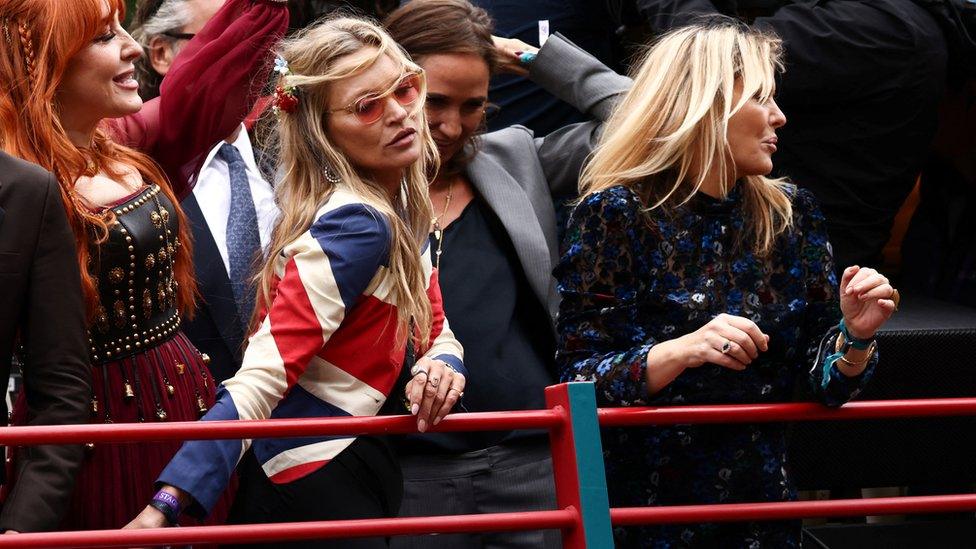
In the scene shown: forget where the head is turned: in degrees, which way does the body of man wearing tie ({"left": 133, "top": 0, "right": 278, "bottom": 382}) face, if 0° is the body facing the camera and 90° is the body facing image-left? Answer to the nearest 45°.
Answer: approximately 315°

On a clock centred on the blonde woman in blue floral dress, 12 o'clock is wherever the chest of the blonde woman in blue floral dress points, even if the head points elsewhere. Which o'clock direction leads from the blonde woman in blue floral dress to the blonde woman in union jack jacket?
The blonde woman in union jack jacket is roughly at 4 o'clock from the blonde woman in blue floral dress.

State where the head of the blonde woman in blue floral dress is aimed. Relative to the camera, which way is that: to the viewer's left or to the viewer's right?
to the viewer's right

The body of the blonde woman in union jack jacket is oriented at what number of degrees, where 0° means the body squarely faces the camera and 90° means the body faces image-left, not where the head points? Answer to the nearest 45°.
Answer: approximately 315°

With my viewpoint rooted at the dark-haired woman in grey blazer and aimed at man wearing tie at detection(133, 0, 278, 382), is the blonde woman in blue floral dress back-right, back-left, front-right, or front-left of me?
back-left

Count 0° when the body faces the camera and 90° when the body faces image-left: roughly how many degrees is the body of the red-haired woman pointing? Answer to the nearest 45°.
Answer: approximately 315°

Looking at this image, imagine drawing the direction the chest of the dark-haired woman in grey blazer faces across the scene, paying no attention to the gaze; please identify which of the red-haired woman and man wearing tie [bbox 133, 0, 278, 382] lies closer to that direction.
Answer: the red-haired woman

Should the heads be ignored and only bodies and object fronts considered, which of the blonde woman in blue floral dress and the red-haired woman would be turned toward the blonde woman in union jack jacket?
the red-haired woman
